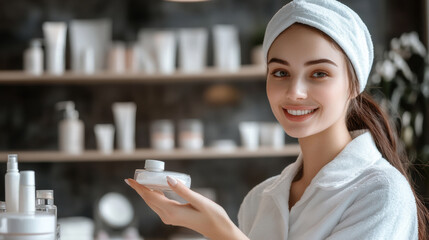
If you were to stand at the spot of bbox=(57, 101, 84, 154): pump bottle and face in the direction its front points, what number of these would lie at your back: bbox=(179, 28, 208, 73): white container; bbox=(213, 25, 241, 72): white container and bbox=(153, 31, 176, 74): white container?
3

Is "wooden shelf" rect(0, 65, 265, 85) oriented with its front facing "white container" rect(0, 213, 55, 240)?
yes

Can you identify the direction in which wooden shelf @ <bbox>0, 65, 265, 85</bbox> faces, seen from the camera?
facing the viewer

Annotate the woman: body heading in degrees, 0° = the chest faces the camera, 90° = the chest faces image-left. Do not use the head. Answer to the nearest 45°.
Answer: approximately 45°

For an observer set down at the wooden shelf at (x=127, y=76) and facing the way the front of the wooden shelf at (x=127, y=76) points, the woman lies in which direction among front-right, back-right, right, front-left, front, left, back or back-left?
front
